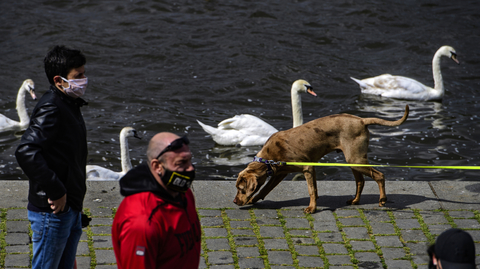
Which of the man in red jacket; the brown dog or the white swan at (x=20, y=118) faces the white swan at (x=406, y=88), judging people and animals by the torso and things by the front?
the white swan at (x=20, y=118)

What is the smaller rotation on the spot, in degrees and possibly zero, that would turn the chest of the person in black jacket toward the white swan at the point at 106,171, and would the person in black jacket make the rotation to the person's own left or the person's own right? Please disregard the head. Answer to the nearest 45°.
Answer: approximately 90° to the person's own left

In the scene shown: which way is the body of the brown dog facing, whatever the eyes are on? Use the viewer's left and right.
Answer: facing to the left of the viewer

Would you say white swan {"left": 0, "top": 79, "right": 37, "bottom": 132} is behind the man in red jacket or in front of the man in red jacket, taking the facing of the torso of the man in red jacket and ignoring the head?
behind

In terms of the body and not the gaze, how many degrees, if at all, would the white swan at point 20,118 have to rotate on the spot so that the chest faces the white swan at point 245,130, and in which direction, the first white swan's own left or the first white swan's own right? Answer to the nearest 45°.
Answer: approximately 45° to the first white swan's own right

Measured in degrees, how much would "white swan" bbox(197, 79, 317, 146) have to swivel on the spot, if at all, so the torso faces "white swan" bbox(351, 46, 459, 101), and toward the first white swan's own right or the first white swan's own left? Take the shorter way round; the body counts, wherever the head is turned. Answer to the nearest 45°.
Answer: approximately 45° to the first white swan's own left

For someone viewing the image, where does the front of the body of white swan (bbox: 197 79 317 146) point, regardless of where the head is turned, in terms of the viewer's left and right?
facing to the right of the viewer

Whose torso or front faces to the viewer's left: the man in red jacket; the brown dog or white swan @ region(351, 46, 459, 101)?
the brown dog

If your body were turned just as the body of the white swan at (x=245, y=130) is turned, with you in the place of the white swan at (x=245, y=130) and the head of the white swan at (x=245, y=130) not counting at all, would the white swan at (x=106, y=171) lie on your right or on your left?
on your right

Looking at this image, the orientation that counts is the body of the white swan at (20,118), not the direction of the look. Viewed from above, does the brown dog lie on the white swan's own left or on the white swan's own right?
on the white swan's own right

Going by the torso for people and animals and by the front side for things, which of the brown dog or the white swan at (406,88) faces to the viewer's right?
the white swan

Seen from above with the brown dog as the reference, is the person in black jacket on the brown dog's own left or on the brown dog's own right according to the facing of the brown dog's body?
on the brown dog's own left

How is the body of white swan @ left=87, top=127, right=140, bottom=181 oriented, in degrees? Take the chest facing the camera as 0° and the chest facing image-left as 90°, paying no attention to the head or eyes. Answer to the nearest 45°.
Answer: approximately 270°

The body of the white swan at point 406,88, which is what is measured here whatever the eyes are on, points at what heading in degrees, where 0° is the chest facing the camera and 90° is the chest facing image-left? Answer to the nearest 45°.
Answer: approximately 270°

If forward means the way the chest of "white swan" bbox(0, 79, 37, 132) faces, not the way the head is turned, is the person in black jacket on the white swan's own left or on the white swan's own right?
on the white swan's own right

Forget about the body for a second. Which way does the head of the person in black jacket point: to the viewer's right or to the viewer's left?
to the viewer's right

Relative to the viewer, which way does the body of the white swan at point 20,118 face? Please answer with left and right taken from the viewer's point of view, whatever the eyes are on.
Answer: facing to the right of the viewer
